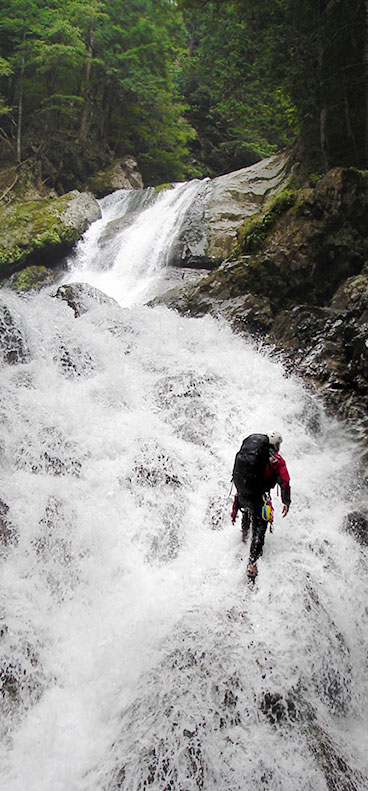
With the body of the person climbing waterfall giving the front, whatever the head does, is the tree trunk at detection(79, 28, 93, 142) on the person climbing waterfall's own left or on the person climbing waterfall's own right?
on the person climbing waterfall's own left

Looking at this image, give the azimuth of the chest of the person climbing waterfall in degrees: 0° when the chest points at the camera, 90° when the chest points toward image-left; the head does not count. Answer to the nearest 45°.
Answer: approximately 225°

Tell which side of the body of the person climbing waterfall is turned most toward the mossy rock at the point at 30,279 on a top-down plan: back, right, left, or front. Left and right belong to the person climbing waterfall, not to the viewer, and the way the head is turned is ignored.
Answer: left

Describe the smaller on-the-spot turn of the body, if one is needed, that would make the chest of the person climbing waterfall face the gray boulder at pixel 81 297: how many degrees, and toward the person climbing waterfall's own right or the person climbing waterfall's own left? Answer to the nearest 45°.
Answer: approximately 90° to the person climbing waterfall's own left

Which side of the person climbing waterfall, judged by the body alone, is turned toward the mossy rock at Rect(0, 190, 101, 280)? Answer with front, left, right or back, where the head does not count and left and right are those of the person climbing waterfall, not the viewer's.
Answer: left
